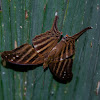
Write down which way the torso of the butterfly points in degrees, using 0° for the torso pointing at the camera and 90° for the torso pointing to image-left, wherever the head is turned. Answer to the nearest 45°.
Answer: approximately 45°

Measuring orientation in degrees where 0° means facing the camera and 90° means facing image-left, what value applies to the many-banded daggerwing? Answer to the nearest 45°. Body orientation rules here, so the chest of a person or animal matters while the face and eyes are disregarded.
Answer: approximately 45°
